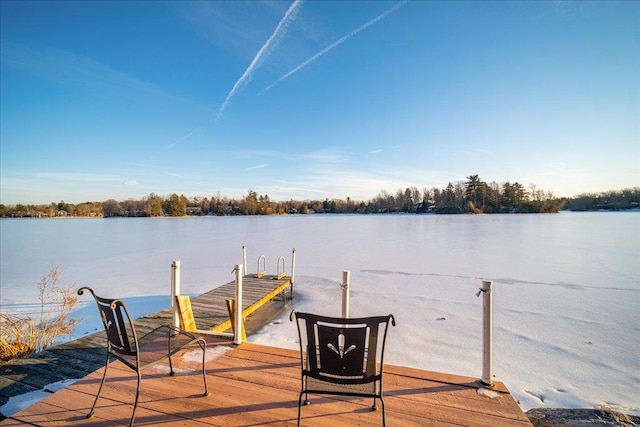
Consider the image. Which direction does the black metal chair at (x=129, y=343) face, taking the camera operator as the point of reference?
facing away from the viewer and to the right of the viewer

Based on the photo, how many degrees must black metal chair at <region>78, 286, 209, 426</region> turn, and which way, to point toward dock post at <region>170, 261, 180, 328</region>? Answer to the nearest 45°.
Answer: approximately 45° to its left

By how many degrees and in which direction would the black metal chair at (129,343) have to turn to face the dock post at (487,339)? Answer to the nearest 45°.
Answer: approximately 45° to its right
